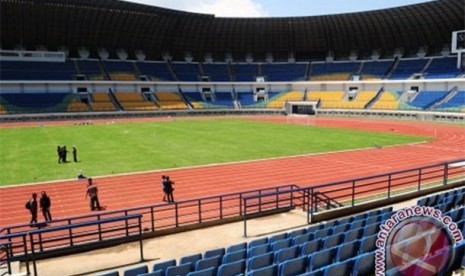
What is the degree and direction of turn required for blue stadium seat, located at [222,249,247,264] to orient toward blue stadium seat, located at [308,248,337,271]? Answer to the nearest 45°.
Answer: approximately 135° to its right

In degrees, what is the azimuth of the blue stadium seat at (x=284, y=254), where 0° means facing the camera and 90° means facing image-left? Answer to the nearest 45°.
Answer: approximately 135°

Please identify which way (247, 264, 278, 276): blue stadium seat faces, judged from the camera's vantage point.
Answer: facing away from the viewer and to the left of the viewer

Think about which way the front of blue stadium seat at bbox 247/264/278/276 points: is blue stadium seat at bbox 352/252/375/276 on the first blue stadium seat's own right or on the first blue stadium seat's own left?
on the first blue stadium seat's own right

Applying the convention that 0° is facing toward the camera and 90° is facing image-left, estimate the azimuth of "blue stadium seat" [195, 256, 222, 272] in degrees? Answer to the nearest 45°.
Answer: approximately 135°

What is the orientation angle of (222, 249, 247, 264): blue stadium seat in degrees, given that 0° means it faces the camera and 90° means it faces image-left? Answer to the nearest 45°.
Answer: approximately 135°

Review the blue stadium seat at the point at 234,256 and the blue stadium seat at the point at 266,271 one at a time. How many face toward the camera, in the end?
0

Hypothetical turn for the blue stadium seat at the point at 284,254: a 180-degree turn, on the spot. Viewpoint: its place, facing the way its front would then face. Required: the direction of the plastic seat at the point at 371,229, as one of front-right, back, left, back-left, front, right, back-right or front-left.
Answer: left

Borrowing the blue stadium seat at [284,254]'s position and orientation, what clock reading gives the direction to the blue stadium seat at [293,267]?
the blue stadium seat at [293,267] is roughly at 7 o'clock from the blue stadium seat at [284,254].

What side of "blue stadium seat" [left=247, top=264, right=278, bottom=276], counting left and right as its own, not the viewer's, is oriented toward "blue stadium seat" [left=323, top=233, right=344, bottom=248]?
right

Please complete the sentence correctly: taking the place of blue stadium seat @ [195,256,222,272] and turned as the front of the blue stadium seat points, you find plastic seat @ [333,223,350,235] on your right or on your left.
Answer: on your right

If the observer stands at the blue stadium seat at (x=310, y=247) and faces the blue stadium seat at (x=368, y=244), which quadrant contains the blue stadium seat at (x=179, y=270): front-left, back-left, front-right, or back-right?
back-right

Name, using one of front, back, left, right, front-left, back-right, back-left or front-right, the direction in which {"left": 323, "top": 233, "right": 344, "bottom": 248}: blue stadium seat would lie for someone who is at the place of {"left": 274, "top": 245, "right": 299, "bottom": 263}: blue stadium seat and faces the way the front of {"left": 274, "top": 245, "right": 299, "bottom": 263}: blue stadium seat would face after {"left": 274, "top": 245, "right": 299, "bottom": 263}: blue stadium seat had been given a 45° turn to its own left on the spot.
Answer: back-right
